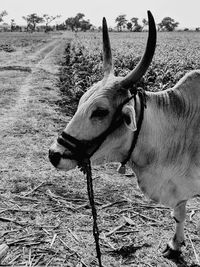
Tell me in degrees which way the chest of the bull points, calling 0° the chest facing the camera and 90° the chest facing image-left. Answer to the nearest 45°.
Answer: approximately 90°
